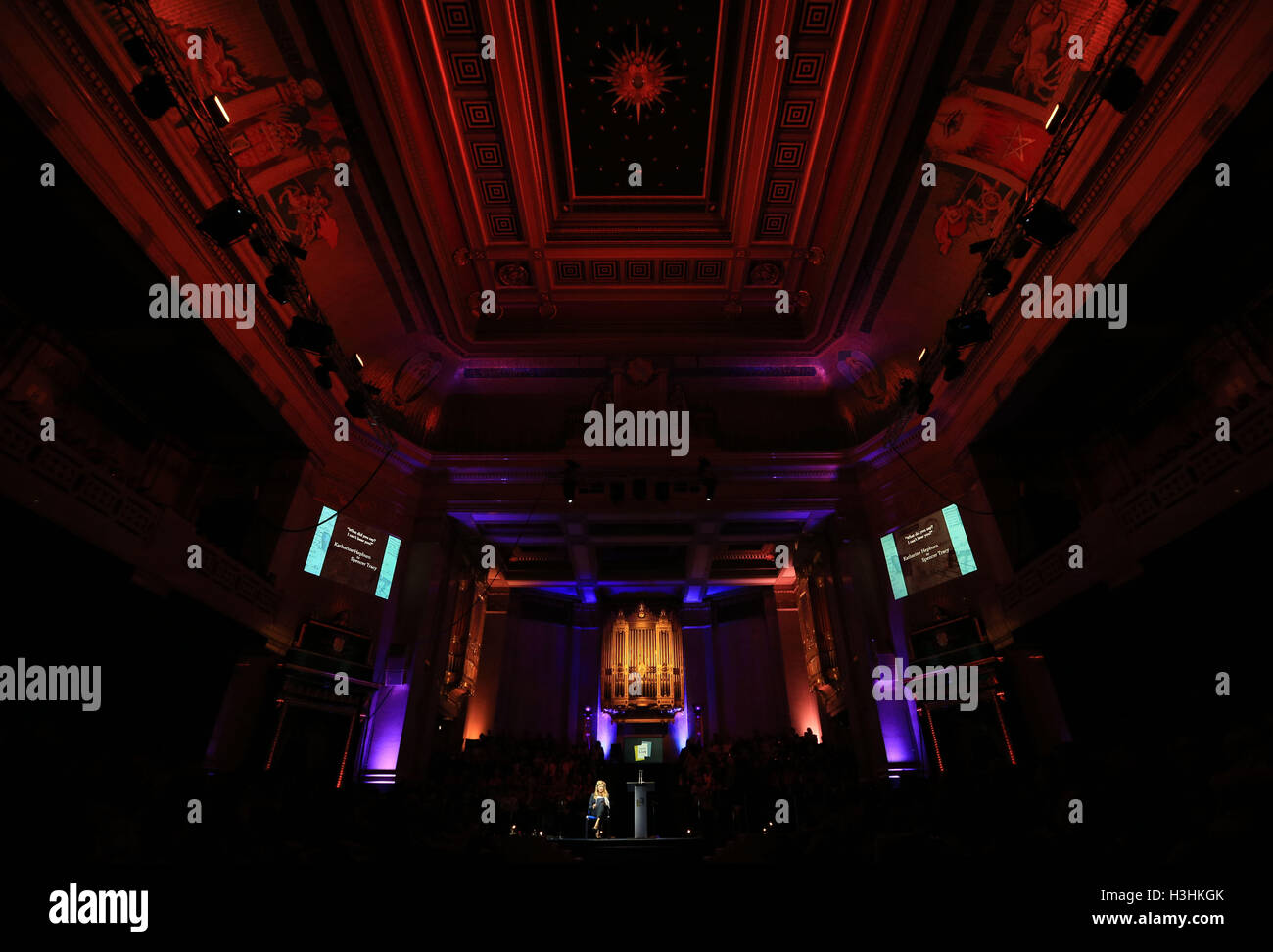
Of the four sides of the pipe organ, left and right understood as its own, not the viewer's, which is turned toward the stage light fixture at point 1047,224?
front

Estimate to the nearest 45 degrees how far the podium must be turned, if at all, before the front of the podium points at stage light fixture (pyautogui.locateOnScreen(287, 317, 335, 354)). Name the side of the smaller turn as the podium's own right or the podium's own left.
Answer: approximately 45° to the podium's own right

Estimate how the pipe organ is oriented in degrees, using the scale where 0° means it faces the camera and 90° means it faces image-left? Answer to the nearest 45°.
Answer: approximately 0°

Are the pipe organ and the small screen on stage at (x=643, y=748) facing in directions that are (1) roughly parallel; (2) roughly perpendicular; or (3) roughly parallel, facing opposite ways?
roughly parallel

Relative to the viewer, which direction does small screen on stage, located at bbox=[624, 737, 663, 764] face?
toward the camera

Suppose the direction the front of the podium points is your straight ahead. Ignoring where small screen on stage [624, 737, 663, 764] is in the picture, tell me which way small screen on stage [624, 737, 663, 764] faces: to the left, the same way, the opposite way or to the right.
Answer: the same way

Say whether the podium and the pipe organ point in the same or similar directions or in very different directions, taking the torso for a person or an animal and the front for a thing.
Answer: same or similar directions

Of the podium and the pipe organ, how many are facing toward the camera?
2

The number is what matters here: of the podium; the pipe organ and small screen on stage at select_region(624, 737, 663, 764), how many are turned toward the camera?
3
